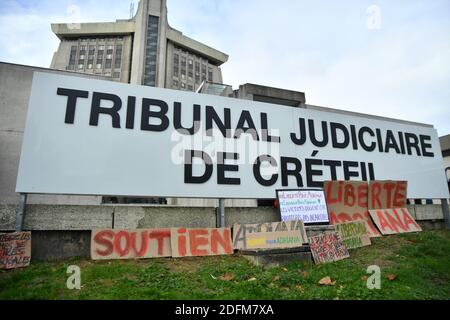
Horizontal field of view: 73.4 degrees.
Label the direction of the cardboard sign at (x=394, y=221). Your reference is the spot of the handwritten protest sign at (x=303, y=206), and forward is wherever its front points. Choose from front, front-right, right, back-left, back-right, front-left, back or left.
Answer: back-left

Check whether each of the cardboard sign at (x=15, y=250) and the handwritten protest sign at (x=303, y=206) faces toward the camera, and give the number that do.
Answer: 2

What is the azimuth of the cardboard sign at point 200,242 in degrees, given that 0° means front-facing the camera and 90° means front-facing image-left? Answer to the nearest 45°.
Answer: approximately 0°

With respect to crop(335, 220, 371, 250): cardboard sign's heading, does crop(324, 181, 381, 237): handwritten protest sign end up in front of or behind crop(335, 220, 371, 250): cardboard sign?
behind

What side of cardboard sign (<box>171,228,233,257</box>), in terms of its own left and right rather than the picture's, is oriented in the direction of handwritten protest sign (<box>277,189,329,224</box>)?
left

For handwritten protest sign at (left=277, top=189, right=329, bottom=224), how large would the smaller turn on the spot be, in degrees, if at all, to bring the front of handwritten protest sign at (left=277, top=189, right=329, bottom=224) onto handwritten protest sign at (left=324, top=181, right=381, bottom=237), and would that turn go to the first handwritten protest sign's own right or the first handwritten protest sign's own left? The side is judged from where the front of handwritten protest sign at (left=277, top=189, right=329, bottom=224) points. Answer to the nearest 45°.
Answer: approximately 135° to the first handwritten protest sign's own left

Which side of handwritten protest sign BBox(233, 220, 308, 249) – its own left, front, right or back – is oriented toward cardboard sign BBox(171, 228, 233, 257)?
right

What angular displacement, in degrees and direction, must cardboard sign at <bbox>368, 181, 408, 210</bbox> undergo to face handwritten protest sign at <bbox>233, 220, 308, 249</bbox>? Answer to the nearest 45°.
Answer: approximately 45° to its right

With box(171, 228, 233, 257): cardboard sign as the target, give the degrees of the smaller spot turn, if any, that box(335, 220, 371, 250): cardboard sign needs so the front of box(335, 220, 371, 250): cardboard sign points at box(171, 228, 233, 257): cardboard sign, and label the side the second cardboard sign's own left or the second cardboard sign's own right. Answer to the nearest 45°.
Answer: approximately 45° to the second cardboard sign's own right

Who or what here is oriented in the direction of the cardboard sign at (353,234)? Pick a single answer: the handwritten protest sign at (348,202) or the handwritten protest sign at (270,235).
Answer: the handwritten protest sign at (348,202)

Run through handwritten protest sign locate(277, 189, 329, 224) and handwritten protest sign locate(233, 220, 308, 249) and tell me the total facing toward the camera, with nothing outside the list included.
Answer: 2
